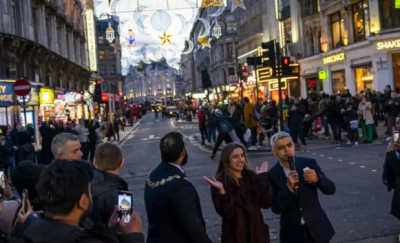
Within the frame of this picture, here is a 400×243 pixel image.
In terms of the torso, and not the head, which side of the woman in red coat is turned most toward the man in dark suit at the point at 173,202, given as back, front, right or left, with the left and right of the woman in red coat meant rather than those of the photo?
right

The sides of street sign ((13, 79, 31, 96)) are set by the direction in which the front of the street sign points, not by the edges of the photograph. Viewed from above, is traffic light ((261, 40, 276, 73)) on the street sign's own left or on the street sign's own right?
on the street sign's own left

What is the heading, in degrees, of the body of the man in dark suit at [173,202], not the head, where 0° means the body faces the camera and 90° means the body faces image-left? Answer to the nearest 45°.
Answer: approximately 225°

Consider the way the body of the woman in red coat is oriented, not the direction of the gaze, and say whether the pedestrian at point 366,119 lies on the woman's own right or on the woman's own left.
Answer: on the woman's own left

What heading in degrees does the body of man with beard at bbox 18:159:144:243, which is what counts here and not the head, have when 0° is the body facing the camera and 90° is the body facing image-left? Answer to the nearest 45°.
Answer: approximately 225°

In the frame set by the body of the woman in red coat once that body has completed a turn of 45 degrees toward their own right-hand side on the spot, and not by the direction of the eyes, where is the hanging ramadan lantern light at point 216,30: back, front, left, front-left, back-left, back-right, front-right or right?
back

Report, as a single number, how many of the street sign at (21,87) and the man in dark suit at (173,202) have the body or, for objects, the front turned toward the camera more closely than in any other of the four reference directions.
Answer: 1

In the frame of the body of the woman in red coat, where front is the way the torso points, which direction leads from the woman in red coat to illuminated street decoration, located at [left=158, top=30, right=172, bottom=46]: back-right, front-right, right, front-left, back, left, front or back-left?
back-left

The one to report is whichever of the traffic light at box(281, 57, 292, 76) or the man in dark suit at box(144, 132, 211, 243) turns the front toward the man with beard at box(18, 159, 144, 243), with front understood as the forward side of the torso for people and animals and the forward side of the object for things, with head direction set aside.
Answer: the traffic light
